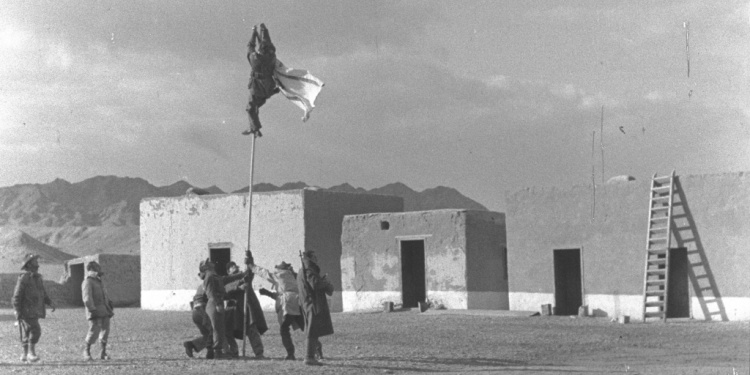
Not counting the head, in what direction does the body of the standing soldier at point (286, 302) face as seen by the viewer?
to the viewer's left

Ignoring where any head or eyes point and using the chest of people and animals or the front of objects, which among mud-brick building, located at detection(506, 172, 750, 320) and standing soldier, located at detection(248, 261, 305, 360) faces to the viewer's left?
the standing soldier

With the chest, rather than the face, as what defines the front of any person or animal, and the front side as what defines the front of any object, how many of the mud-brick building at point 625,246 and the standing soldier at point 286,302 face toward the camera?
1

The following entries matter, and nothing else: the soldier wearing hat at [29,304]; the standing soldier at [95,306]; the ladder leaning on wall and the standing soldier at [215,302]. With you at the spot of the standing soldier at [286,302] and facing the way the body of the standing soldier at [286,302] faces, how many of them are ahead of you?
3

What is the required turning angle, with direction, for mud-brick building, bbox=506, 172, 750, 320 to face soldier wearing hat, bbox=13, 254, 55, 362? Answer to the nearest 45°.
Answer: approximately 45° to its right

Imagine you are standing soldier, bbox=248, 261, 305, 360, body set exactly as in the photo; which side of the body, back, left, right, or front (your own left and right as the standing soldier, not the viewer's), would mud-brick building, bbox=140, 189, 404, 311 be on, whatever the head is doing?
right

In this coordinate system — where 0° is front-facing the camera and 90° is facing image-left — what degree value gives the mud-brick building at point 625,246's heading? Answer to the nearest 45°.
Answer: approximately 0°

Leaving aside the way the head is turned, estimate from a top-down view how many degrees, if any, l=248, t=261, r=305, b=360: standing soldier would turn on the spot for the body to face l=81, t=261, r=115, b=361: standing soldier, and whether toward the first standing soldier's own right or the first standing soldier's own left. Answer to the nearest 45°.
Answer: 0° — they already face them

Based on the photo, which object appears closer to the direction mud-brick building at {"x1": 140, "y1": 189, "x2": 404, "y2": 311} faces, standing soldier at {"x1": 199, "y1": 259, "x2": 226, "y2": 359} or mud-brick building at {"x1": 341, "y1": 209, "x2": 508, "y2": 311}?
the standing soldier

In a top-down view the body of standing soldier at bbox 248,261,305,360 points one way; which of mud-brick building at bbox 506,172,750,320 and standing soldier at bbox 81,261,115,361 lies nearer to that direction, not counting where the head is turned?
the standing soldier

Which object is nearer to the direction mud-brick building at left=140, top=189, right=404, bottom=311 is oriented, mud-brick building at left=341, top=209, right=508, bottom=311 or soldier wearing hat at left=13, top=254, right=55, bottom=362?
the soldier wearing hat

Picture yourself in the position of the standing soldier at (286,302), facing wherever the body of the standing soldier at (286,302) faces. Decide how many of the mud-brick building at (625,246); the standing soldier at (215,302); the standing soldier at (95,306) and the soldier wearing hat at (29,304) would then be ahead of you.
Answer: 3

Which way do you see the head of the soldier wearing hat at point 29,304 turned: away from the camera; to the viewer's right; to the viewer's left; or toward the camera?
to the viewer's right
